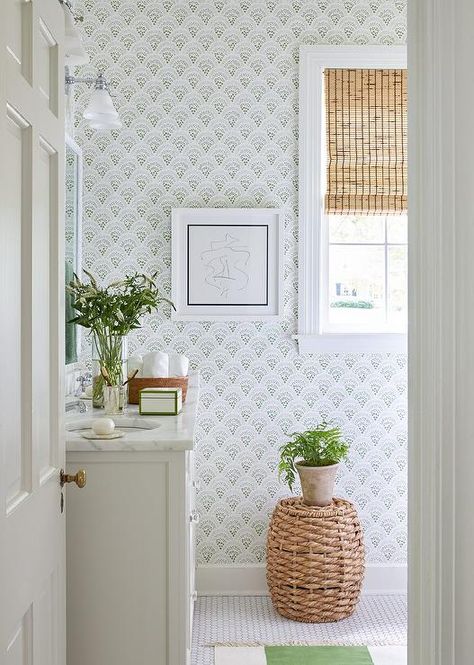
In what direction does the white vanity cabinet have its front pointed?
to the viewer's right

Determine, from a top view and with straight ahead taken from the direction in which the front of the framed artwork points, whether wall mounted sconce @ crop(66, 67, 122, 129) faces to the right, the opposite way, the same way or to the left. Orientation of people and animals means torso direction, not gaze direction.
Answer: to the left

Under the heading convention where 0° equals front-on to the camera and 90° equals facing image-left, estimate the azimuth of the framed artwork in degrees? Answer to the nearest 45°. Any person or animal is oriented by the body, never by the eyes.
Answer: approximately 0°

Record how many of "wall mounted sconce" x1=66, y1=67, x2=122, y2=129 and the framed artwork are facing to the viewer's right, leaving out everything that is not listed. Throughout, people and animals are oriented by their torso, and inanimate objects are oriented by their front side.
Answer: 1

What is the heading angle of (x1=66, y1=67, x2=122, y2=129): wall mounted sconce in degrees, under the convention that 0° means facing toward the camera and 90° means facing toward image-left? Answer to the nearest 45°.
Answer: approximately 270°

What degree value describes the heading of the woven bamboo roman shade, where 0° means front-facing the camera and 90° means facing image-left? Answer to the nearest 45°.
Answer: approximately 0°

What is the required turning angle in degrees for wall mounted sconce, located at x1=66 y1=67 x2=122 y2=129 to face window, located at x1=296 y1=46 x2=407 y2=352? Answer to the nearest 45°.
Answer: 0° — it already faces it

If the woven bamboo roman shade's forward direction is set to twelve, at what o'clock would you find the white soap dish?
The white soap dish is roughly at 1 o'clock from the woven bamboo roman shade.

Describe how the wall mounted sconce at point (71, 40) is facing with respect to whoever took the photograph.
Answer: facing to the right of the viewer
